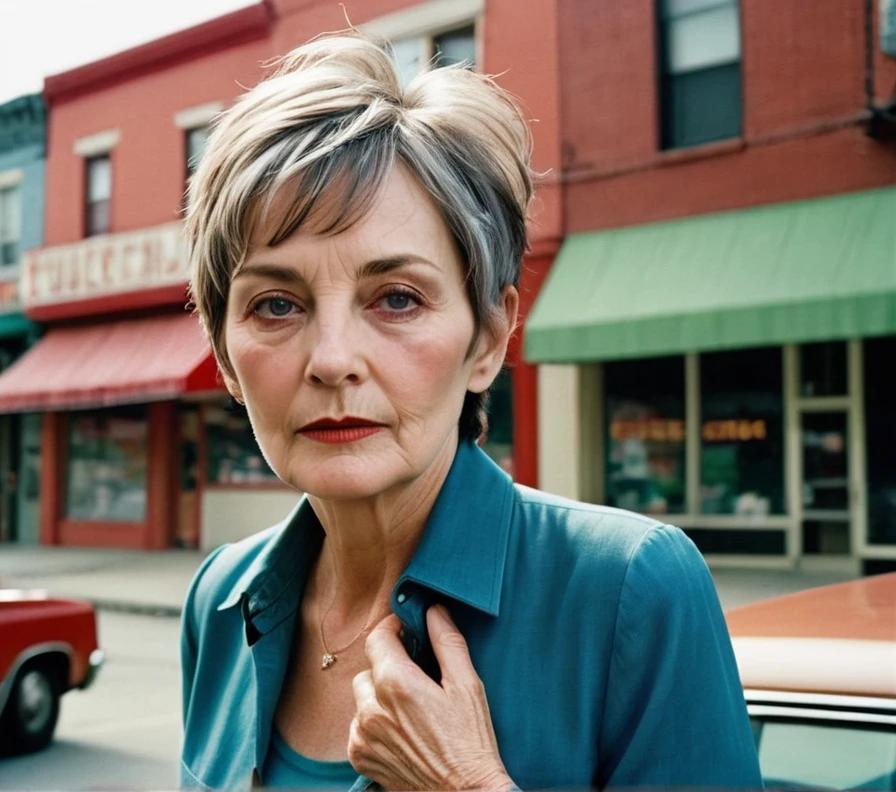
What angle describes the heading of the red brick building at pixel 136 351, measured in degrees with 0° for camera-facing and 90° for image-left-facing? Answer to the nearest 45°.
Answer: approximately 45°

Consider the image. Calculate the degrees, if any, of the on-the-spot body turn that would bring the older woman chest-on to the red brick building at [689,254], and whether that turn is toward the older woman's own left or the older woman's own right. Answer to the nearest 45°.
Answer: approximately 135° to the older woman's own right

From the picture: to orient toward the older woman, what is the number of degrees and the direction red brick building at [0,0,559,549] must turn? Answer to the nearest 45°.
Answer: approximately 45° to its left

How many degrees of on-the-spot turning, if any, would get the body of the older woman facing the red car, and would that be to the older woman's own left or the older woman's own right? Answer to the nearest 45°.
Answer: approximately 90° to the older woman's own right

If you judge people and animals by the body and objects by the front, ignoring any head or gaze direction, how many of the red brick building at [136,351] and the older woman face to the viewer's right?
0

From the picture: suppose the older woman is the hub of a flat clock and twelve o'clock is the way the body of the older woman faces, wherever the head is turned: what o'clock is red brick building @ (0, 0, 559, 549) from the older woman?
The red brick building is roughly at 4 o'clock from the older woman.

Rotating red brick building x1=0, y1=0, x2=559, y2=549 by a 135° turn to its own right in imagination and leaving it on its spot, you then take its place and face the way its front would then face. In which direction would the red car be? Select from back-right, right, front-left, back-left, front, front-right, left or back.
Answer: back
